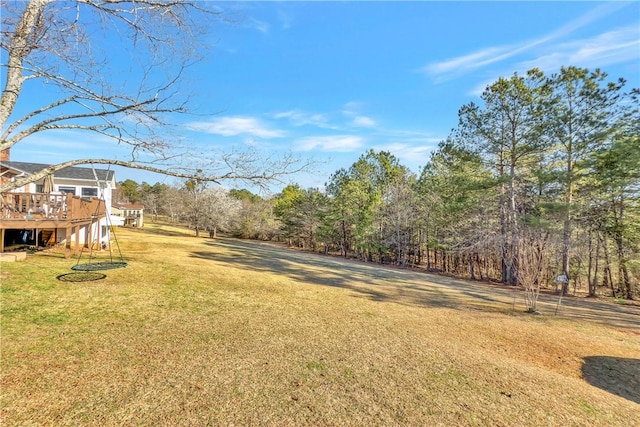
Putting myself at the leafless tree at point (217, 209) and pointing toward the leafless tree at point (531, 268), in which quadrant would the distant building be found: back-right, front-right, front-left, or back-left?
back-right
